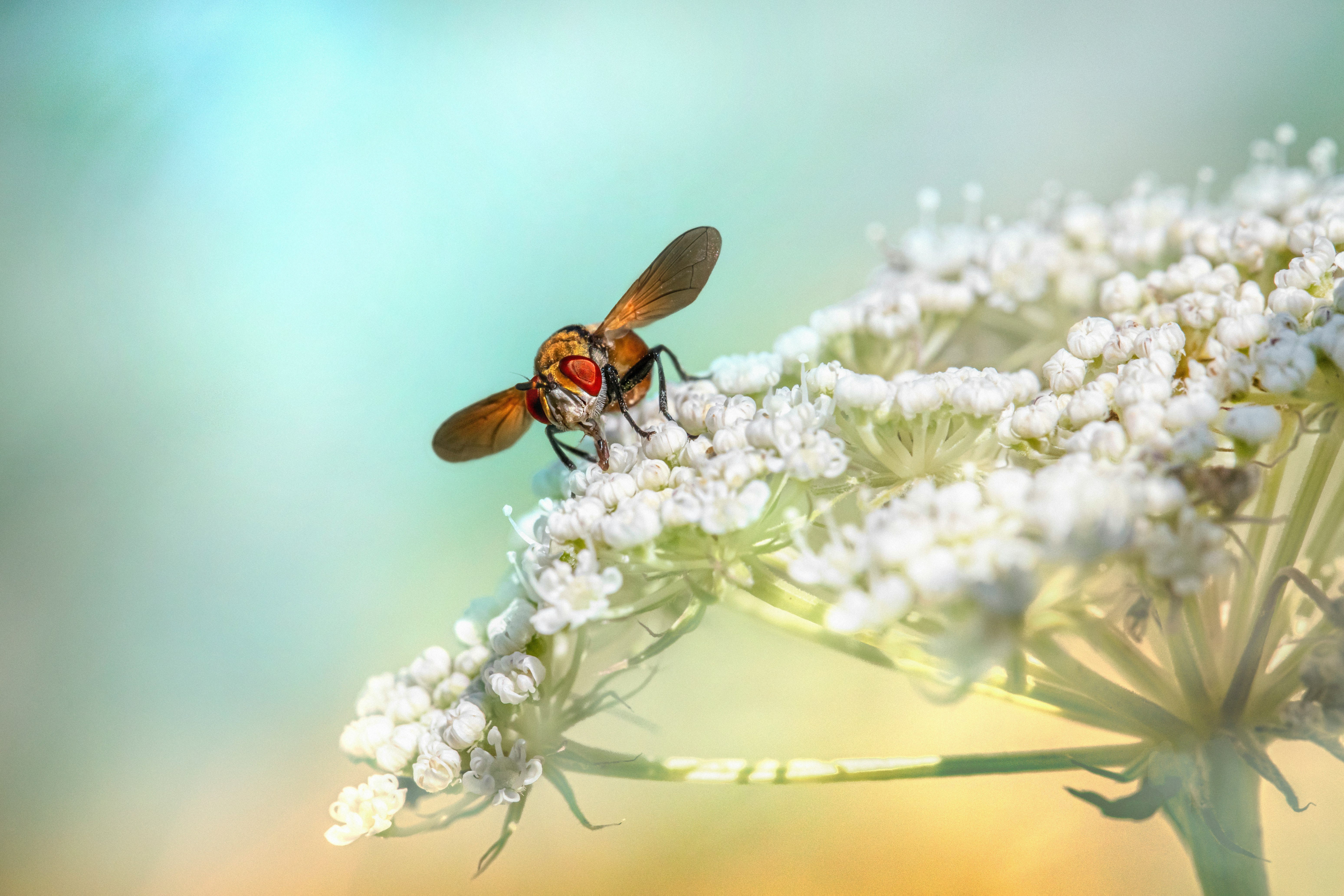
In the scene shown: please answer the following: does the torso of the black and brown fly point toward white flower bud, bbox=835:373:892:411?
no

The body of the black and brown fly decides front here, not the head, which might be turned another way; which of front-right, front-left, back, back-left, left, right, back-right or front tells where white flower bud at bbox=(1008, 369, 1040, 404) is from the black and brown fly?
left

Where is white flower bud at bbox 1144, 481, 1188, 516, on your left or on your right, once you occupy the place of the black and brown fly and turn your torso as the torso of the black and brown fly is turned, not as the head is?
on your left

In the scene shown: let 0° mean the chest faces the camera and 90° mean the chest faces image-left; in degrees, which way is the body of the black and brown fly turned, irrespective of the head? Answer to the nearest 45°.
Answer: approximately 45°

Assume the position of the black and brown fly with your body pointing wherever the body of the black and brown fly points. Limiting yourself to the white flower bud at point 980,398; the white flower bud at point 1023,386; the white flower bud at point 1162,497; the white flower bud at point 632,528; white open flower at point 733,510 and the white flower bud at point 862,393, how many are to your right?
0

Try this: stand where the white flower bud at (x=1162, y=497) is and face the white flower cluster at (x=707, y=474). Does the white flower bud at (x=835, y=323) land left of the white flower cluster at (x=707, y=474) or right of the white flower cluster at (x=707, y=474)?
right

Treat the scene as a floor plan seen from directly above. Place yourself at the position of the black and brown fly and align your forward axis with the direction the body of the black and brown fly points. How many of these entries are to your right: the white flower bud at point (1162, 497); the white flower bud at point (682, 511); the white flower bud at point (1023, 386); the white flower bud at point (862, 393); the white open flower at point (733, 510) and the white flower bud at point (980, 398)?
0

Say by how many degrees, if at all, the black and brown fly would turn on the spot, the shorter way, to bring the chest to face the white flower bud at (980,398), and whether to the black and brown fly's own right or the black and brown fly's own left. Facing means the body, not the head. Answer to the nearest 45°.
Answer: approximately 90° to the black and brown fly's own left
